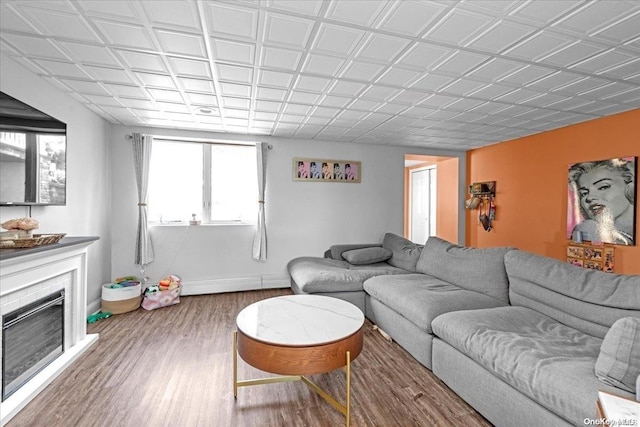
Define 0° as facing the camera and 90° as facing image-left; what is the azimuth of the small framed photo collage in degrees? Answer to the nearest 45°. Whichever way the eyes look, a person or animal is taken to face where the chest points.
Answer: approximately 0°

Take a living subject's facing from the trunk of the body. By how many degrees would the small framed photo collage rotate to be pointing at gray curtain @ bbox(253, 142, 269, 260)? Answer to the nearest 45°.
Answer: approximately 45° to its right

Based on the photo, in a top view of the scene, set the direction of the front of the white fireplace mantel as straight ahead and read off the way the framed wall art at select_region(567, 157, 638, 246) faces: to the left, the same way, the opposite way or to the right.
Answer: the opposite way

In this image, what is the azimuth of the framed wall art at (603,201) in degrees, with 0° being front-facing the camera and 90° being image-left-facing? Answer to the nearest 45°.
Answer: approximately 45°

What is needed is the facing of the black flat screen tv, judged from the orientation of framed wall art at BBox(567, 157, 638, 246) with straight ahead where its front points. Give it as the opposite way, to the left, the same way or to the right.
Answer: the opposite way

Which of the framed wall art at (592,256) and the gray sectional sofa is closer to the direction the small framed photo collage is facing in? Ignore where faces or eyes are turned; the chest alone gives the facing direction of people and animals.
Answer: the gray sectional sofa

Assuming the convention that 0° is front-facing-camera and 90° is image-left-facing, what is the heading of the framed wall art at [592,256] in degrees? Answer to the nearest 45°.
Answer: approximately 45°
